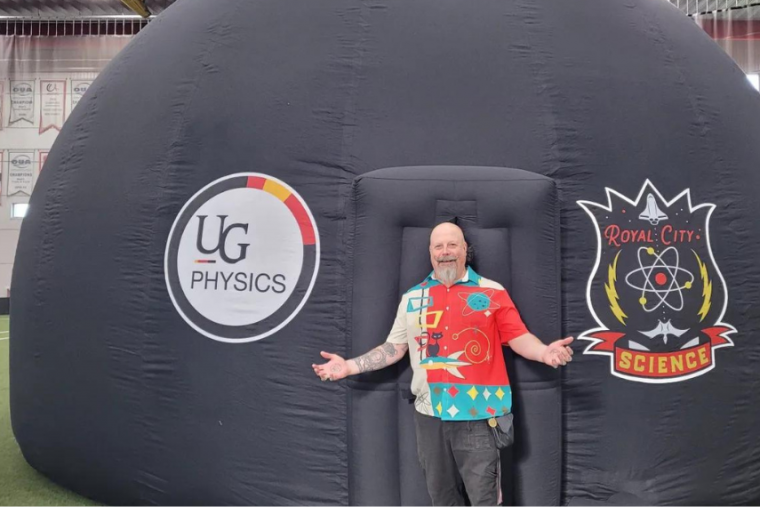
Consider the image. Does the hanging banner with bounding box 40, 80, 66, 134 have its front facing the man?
yes

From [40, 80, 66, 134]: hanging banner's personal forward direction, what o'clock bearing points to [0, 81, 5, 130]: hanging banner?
[0, 81, 5, 130]: hanging banner is roughly at 4 o'clock from [40, 80, 66, 134]: hanging banner.

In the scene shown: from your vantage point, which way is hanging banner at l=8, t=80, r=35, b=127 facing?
toward the camera

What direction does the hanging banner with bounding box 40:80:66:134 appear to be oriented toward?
toward the camera

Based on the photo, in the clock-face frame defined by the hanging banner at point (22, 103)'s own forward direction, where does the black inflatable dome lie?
The black inflatable dome is roughly at 12 o'clock from the hanging banner.

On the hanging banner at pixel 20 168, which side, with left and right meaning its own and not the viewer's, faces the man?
front

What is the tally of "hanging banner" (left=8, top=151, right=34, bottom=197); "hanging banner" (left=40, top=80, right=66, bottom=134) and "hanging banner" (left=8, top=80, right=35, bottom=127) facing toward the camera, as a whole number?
3

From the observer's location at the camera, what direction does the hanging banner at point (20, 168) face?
facing the viewer

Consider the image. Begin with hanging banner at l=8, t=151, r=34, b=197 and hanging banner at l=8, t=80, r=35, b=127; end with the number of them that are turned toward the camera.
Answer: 2

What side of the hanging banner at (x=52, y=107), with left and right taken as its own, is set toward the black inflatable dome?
front

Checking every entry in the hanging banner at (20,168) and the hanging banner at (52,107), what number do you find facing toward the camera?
2

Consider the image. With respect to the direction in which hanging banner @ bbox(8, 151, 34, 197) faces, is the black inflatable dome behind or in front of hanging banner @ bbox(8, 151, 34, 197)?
in front

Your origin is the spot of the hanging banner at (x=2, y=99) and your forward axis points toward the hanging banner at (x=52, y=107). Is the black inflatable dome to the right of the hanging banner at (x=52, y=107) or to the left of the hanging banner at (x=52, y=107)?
right
